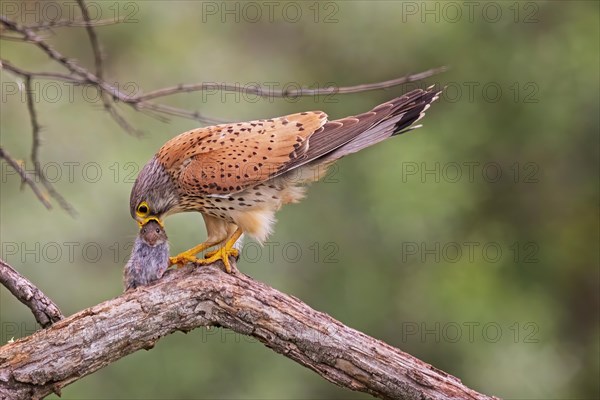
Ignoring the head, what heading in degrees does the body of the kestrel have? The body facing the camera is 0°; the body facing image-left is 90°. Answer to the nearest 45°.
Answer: approximately 90°
